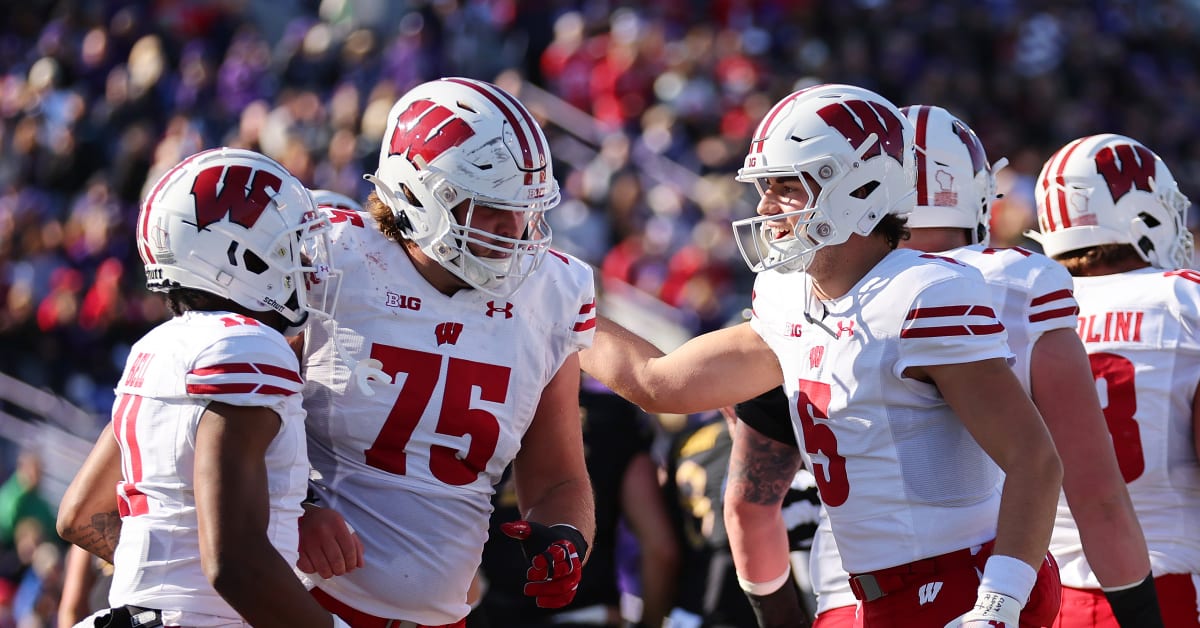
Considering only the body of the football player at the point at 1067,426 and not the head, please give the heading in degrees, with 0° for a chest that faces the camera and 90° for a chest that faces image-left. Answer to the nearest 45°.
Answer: approximately 180°

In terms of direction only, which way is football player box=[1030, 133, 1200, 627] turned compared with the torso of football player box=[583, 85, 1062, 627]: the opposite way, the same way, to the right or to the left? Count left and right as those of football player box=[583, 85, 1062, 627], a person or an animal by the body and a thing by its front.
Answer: the opposite way

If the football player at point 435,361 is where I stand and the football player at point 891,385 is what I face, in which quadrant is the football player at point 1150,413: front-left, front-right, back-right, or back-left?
front-left

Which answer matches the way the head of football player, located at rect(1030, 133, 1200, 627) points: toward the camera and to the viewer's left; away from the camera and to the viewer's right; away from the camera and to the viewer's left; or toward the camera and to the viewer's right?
away from the camera and to the viewer's right

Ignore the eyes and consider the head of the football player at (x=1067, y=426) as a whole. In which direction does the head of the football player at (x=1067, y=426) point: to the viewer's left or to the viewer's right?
to the viewer's right

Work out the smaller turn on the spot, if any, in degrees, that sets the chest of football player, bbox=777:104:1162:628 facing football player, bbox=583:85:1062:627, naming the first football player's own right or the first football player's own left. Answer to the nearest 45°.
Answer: approximately 135° to the first football player's own left

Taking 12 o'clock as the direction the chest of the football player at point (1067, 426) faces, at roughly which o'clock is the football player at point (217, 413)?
the football player at point (217, 413) is roughly at 8 o'clock from the football player at point (1067, 426).

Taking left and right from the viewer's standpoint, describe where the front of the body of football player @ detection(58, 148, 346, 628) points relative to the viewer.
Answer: facing away from the viewer and to the right of the viewer

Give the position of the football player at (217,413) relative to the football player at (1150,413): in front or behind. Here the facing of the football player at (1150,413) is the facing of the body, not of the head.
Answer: behind

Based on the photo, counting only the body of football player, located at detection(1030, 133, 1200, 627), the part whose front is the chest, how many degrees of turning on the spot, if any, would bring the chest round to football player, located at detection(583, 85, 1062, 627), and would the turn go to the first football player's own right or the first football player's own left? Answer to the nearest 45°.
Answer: approximately 180°

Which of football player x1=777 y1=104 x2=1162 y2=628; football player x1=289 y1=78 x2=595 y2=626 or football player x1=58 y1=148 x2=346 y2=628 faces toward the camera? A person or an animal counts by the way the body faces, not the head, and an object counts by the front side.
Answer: football player x1=289 y1=78 x2=595 y2=626

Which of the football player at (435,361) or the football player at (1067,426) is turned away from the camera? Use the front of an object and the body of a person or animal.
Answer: the football player at (1067,426)

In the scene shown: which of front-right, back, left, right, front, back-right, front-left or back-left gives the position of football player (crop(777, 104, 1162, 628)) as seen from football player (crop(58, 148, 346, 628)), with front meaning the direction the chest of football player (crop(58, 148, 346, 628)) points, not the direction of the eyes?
front-right

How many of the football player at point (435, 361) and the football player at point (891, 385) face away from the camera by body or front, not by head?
0

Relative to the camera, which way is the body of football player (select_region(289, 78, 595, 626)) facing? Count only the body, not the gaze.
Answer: toward the camera
